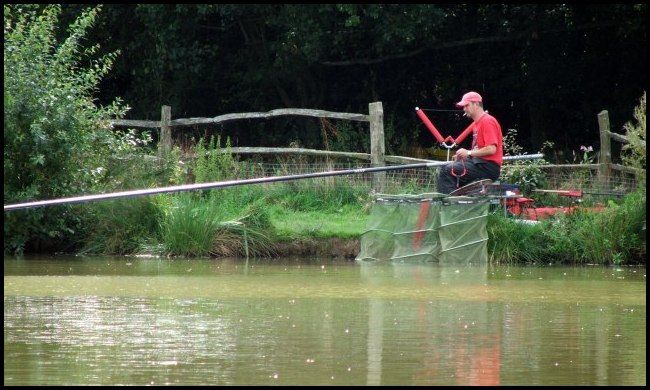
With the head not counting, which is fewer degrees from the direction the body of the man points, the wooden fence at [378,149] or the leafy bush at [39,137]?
the leafy bush

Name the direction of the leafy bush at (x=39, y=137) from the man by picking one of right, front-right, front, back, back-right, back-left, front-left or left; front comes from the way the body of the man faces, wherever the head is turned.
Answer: front

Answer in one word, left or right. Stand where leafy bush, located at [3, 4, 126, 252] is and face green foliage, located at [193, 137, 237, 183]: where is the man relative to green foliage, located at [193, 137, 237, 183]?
right

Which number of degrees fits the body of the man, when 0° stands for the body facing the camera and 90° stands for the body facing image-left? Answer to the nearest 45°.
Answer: approximately 90°

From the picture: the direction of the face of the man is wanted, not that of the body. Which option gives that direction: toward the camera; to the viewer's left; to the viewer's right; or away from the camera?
to the viewer's left
